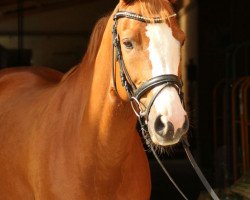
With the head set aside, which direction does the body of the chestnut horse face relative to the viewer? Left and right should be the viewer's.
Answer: facing the viewer and to the right of the viewer
